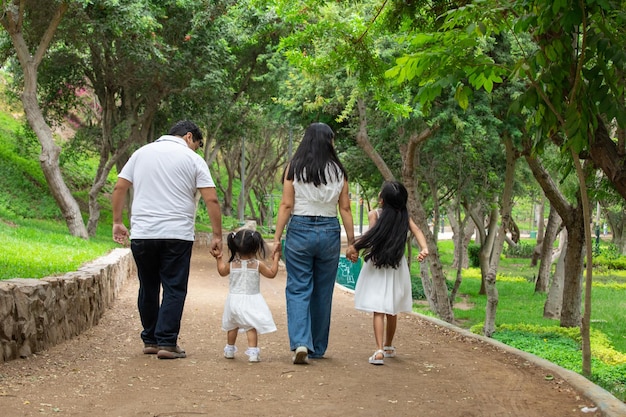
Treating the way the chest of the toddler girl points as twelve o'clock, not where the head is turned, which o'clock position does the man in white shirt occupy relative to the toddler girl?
The man in white shirt is roughly at 9 o'clock from the toddler girl.

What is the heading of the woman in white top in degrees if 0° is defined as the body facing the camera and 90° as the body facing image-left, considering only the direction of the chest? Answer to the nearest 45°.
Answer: approximately 180°

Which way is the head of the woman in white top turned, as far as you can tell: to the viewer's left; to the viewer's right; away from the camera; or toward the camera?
away from the camera

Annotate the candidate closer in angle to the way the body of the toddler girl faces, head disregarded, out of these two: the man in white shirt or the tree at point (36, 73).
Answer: the tree

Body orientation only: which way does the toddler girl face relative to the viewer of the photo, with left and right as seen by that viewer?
facing away from the viewer

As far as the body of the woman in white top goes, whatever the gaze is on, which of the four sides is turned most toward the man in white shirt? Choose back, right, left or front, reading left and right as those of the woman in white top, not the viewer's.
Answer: left

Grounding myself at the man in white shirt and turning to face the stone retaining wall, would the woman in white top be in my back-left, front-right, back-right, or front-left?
back-right

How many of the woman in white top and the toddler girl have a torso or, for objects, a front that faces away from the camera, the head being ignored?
2

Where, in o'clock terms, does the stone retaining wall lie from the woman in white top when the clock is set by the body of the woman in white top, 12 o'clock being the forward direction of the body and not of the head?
The stone retaining wall is roughly at 9 o'clock from the woman in white top.

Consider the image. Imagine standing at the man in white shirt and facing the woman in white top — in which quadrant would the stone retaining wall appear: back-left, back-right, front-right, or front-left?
back-left
